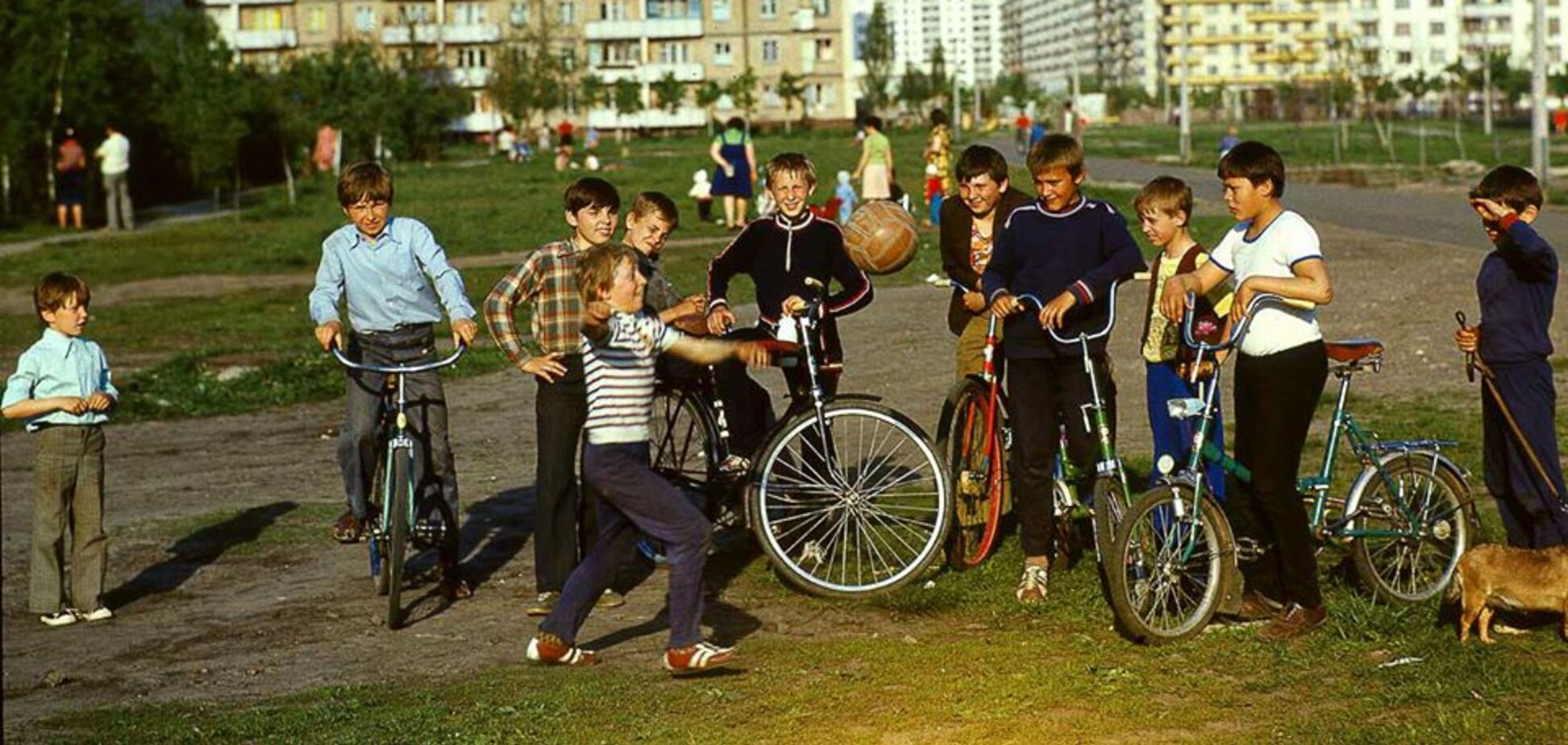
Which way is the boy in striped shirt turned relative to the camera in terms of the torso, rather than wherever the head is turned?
to the viewer's right

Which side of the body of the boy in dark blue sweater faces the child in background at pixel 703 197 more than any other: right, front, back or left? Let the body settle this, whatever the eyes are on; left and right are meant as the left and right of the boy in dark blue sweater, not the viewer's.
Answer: back

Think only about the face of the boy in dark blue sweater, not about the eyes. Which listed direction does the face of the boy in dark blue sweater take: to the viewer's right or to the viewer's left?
to the viewer's left

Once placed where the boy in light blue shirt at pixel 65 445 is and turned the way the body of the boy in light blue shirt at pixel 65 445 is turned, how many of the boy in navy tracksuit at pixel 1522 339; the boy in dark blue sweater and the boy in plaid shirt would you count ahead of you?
3

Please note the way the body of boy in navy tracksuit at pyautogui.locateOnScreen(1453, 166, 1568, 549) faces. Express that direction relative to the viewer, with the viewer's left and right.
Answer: facing to the left of the viewer

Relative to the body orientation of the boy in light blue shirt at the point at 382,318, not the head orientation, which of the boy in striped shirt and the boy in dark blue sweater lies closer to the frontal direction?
the boy in striped shirt

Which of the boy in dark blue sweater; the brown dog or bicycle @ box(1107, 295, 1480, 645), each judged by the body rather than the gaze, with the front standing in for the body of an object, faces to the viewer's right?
the brown dog

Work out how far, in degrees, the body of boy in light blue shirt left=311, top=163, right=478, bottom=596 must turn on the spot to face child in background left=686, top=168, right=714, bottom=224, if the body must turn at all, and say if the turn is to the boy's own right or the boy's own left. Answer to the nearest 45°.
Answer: approximately 180°

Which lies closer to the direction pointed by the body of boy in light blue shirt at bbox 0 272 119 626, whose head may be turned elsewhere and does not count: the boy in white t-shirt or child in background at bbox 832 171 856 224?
the boy in white t-shirt

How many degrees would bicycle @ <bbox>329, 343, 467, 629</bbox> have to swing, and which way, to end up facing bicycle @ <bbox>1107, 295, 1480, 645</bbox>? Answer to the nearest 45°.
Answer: approximately 45° to its left

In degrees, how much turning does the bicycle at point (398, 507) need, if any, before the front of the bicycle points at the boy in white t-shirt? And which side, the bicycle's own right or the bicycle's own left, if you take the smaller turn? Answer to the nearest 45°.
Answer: approximately 45° to the bicycle's own left
